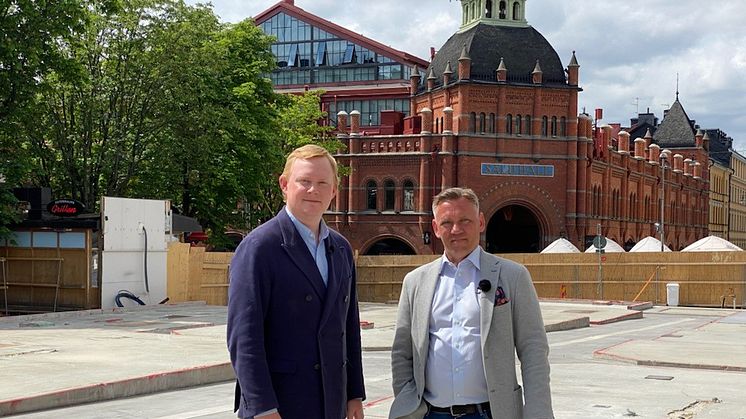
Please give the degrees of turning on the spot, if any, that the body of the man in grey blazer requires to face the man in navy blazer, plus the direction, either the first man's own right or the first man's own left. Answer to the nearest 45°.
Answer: approximately 45° to the first man's own right

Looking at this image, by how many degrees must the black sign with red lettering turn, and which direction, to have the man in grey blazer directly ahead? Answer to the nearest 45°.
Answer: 0° — it already faces them

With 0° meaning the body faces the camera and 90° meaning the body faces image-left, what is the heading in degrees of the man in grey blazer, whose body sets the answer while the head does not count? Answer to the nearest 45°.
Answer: approximately 0°

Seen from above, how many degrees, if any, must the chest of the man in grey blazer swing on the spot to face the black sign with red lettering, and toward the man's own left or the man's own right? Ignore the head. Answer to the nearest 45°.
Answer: approximately 135° to the man's own right

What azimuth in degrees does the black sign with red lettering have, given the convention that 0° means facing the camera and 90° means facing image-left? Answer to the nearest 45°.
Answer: approximately 0°

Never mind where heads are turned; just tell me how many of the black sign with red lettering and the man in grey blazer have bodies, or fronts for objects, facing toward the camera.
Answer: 2

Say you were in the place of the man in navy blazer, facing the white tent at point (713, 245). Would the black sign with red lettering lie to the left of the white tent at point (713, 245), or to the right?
left

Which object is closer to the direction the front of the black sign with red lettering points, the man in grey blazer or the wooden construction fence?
the man in grey blazer

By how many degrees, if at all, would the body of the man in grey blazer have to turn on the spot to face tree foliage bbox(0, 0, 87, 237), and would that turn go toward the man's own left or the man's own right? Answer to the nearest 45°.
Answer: approximately 135° to the man's own right
